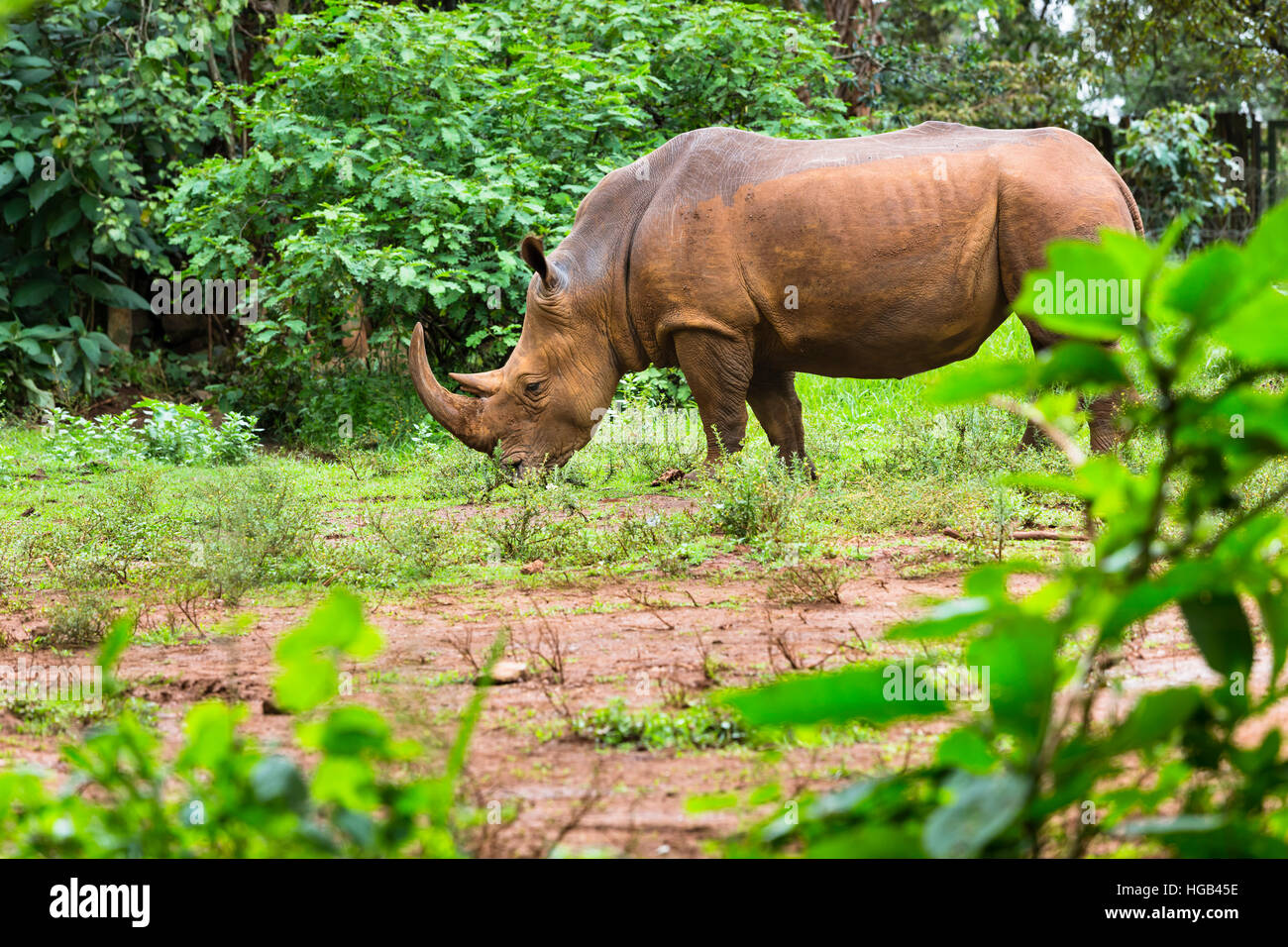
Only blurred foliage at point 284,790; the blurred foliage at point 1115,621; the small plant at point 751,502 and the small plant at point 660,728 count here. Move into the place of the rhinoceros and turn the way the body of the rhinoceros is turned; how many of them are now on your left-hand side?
4

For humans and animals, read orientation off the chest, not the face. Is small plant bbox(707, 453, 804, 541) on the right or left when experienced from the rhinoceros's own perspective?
on its left

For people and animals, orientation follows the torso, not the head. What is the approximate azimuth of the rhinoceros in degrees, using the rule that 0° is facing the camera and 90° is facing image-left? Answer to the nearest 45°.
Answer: approximately 90°

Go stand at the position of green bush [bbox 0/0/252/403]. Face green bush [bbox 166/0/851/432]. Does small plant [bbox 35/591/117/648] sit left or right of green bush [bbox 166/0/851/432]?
right

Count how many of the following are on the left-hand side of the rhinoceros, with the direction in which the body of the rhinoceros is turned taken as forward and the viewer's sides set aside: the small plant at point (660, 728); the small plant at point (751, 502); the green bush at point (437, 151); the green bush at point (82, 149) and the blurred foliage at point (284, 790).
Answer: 3

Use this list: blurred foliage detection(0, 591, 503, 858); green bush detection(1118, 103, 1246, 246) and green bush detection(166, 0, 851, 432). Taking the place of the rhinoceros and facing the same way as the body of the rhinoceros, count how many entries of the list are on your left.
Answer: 1

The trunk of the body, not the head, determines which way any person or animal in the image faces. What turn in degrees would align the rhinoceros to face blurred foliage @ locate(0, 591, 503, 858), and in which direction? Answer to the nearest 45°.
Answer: approximately 90° to its left

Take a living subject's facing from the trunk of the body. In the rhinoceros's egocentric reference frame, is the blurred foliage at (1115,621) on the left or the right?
on its left

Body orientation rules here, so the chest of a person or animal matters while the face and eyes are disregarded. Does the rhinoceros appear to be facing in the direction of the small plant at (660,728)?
no

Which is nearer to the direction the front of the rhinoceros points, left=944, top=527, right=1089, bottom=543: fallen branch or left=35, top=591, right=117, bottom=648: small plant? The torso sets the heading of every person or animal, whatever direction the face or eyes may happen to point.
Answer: the small plant

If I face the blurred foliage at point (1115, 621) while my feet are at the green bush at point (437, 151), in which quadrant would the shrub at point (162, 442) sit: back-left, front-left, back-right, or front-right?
front-right

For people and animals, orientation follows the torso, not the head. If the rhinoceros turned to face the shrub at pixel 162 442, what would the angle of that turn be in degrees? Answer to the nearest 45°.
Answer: approximately 45° to its right

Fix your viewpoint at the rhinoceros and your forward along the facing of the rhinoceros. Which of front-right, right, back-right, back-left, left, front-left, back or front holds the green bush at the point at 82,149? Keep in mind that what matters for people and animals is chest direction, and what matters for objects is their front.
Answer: front-right
